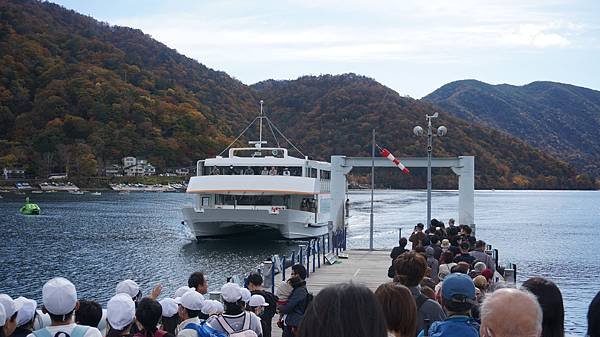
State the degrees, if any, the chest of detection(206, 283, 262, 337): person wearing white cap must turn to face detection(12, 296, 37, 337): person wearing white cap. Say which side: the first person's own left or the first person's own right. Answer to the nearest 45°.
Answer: approximately 90° to the first person's own left

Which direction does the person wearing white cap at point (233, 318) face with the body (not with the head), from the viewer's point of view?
away from the camera

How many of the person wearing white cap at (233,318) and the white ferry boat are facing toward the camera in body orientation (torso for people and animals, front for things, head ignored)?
1

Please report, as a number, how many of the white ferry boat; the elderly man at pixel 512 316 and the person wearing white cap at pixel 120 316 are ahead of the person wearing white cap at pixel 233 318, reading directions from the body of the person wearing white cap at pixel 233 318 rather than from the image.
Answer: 1

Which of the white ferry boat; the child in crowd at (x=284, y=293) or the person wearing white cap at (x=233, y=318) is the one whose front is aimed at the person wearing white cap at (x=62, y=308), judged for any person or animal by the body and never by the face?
the white ferry boat

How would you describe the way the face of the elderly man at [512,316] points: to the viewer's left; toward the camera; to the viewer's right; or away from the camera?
away from the camera

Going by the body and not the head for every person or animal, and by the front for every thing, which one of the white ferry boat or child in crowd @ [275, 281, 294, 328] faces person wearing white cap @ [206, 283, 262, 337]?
the white ferry boat

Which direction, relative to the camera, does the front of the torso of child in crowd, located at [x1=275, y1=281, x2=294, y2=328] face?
away from the camera

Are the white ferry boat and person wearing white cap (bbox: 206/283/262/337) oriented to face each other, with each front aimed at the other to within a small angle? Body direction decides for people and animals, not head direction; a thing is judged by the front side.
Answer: yes

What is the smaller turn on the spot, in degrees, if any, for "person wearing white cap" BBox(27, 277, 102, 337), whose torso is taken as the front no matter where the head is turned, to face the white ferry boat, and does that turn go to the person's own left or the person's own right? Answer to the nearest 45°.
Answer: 0° — they already face it

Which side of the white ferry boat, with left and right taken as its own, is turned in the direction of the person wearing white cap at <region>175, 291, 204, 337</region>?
front

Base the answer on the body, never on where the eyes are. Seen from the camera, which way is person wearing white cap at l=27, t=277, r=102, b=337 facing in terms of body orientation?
away from the camera

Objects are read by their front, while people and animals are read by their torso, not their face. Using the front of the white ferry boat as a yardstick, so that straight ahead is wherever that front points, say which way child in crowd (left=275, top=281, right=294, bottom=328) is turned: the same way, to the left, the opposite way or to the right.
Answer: the opposite way

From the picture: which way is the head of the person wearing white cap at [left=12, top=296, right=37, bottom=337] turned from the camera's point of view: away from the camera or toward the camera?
away from the camera

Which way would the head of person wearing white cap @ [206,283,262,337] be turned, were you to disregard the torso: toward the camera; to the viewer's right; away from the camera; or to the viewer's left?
away from the camera

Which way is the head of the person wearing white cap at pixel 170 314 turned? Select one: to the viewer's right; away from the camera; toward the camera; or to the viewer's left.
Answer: away from the camera

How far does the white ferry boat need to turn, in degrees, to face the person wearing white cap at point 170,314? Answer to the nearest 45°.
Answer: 0° — it already faces them
